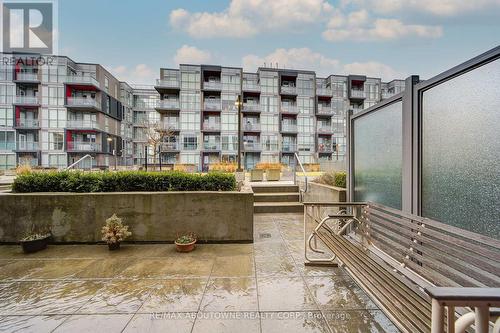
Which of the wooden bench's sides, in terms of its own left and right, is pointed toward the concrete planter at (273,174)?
right

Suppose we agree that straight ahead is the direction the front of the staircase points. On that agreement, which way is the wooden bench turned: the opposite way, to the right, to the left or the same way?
to the right

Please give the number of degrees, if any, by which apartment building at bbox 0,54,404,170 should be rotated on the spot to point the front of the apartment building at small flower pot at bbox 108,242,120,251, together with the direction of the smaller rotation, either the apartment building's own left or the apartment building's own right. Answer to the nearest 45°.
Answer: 0° — it already faces it

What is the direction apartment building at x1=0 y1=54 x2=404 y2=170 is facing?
toward the camera

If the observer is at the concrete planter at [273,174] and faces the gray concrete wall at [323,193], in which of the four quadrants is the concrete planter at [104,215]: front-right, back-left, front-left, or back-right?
front-right

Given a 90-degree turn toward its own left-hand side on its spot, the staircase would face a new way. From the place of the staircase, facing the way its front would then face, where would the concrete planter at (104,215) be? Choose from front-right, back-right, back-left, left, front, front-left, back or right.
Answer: back-right

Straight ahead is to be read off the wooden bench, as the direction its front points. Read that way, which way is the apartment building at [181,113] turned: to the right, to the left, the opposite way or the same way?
to the left

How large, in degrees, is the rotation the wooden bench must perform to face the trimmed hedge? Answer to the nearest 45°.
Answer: approximately 45° to its right

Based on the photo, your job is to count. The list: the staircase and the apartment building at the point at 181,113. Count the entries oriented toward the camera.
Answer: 2

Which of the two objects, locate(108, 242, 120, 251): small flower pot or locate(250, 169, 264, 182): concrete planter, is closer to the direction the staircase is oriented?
the small flower pot

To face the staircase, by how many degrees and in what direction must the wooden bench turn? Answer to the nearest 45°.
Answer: approximately 90° to its right

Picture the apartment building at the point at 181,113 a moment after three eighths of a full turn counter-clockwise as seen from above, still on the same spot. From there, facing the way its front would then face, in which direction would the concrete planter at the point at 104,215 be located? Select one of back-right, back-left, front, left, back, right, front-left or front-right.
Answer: back-right

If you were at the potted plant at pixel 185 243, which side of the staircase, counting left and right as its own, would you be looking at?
front

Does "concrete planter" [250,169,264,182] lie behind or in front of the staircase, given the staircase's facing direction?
behind

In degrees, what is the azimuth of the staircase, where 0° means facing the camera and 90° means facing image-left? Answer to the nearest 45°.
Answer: approximately 0°
